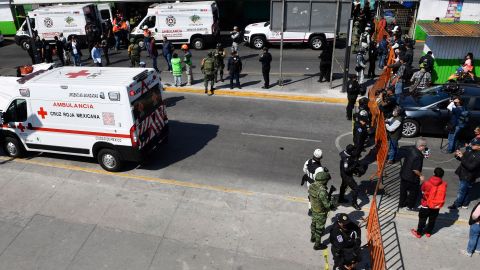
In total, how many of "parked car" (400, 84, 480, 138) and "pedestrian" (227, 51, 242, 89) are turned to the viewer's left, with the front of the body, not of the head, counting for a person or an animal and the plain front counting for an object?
1

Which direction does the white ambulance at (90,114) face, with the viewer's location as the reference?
facing away from the viewer and to the left of the viewer

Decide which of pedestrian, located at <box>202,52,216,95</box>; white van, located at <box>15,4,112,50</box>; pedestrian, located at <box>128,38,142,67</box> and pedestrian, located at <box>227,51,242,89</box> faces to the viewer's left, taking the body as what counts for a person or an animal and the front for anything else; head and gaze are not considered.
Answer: the white van

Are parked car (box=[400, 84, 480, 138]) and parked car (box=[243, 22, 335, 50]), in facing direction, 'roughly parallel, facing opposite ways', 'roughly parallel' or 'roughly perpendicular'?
roughly parallel

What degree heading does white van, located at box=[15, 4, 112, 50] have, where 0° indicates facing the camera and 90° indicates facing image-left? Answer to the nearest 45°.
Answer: approximately 90°

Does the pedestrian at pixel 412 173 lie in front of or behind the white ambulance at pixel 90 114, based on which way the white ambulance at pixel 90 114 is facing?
behind

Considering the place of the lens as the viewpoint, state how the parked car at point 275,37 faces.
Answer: facing to the left of the viewer

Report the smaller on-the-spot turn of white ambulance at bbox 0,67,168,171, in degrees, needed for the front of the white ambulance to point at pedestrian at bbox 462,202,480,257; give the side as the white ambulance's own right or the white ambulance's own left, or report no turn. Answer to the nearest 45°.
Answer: approximately 180°

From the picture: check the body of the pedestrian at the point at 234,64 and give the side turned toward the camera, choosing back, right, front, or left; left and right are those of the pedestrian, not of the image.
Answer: front

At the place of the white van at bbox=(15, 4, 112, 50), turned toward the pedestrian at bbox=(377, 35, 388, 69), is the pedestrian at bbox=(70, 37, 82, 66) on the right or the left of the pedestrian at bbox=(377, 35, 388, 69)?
right

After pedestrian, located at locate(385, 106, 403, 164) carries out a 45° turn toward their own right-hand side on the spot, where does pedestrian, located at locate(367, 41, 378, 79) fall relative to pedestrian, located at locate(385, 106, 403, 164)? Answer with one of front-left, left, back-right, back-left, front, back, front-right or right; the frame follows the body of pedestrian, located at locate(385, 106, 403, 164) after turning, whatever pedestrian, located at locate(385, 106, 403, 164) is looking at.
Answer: front-right

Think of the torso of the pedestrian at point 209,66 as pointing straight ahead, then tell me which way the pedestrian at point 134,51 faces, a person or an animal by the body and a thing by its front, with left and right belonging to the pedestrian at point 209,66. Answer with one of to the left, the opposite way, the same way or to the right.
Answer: the same way

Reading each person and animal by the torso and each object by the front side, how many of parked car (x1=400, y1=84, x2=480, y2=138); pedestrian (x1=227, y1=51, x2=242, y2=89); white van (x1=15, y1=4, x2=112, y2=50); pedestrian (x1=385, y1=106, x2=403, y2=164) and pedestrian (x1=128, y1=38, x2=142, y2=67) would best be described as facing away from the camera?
1
